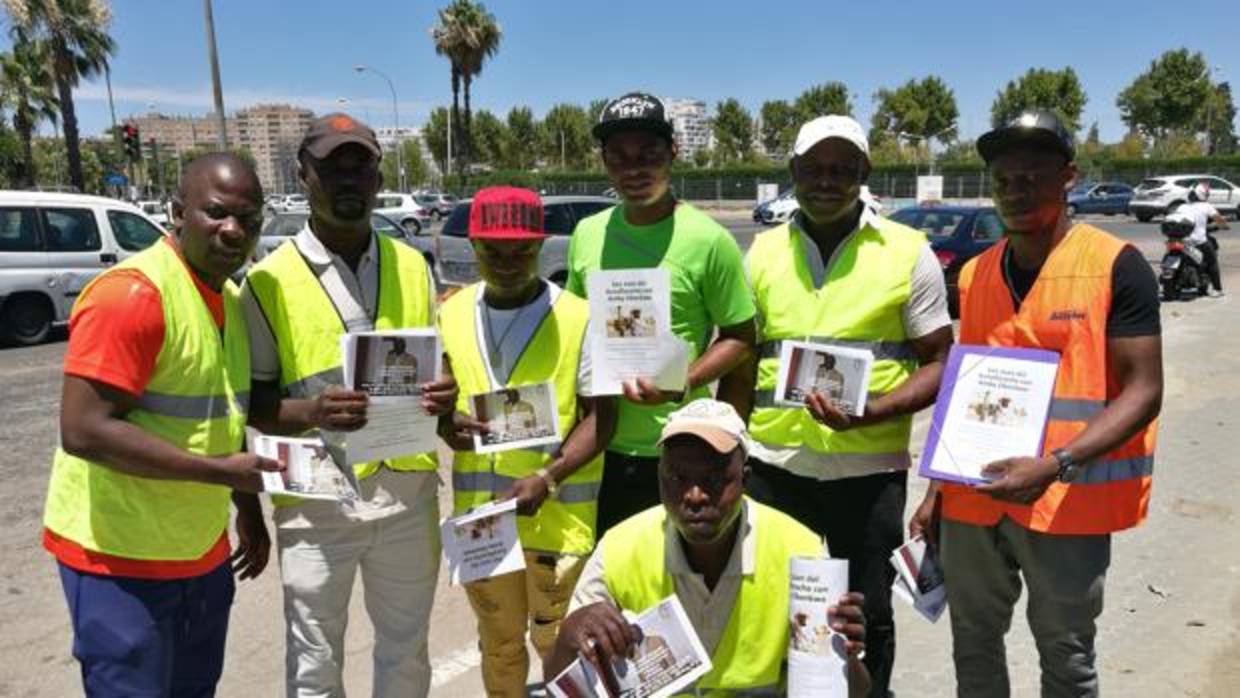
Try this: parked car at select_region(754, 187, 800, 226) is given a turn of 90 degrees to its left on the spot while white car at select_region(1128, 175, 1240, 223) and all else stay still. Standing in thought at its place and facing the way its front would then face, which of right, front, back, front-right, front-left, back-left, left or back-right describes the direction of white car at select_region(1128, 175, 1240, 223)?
front-left

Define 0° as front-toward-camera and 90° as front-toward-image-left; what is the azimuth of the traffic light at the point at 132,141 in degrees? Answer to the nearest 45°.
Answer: approximately 0°

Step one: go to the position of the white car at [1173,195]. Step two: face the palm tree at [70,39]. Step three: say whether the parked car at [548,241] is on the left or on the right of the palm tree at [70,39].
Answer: left

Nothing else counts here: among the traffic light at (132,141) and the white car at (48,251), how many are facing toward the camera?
1

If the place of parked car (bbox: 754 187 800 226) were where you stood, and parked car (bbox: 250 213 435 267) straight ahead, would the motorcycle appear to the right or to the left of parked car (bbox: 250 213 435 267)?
left

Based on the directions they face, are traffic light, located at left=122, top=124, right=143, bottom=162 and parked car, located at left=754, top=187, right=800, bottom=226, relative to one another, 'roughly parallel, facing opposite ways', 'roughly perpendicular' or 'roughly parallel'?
roughly perpendicular

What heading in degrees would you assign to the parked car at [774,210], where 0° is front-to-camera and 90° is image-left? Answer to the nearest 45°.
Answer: approximately 45°

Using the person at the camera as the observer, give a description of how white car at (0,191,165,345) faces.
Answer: facing to the right of the viewer

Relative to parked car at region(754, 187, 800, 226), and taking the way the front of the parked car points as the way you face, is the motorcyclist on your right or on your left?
on your left
